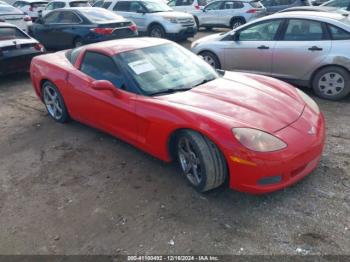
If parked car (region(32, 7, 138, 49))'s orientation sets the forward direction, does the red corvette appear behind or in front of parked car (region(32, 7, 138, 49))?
behind

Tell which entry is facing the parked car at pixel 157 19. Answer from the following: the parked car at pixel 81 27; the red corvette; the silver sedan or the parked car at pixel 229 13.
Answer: the silver sedan

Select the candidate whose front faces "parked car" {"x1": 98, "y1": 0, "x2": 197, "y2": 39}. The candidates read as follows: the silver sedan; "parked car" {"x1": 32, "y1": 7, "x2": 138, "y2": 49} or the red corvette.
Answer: the silver sedan

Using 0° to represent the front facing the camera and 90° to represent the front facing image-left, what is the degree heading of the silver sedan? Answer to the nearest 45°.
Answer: approximately 135°

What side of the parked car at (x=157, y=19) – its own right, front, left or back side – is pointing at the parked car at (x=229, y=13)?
left

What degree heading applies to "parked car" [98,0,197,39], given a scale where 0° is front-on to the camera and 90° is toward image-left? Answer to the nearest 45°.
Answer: approximately 315°

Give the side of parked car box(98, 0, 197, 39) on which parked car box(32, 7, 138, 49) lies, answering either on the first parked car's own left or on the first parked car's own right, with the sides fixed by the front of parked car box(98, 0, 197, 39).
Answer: on the first parked car's own right

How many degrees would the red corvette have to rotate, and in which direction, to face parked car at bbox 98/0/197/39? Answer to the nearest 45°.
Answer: approximately 135° to its left

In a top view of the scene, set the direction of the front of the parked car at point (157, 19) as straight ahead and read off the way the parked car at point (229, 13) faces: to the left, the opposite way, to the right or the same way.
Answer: the opposite way

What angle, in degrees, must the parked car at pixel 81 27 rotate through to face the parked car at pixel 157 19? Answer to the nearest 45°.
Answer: approximately 90° to its right

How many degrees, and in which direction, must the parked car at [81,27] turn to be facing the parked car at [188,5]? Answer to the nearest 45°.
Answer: approximately 90° to its right

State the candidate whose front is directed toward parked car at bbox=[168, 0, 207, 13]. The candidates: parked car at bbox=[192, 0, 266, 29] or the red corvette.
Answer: parked car at bbox=[192, 0, 266, 29]
